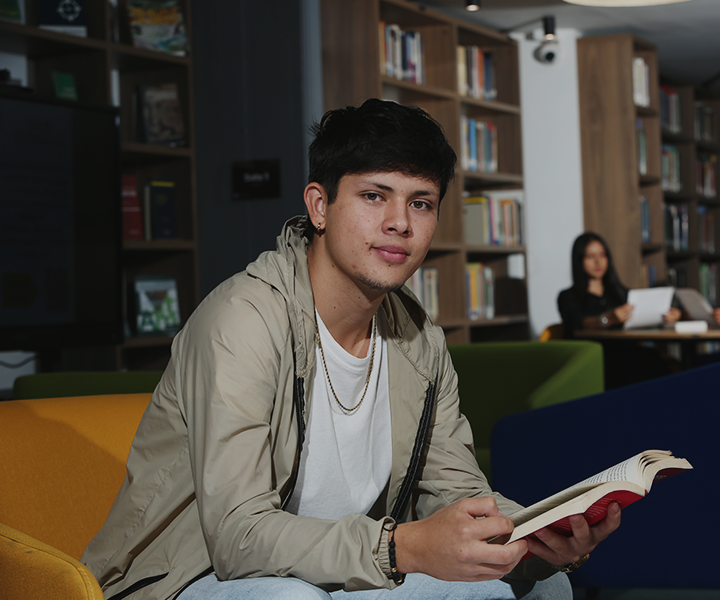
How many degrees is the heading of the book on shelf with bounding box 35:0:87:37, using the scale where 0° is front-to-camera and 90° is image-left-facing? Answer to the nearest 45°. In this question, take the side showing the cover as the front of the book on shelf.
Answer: approximately 0°

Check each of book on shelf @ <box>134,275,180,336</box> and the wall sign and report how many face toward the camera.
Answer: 2

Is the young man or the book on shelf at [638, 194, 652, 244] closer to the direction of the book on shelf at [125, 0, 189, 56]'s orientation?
the young man

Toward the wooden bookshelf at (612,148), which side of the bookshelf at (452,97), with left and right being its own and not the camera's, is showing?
left
